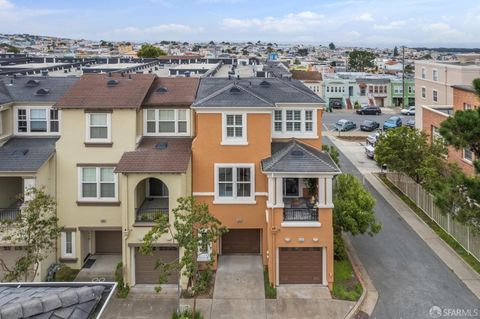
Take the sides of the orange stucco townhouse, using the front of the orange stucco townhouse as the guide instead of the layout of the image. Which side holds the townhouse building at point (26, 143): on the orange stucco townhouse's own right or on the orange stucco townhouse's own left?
on the orange stucco townhouse's own right

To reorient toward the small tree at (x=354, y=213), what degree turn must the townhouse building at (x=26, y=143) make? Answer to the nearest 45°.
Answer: approximately 45° to its left

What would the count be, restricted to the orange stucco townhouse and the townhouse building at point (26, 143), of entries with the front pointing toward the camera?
2

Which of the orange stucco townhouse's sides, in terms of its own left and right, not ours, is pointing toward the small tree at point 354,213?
left

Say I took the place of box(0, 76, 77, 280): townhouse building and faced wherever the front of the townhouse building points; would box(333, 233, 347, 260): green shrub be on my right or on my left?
on my left

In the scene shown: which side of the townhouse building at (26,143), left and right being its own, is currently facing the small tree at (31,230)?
front

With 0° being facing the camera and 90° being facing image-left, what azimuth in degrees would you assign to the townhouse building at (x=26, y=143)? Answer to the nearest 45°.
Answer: approximately 0°

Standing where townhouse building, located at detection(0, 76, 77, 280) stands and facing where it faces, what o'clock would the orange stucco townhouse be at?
The orange stucco townhouse is roughly at 10 o'clock from the townhouse building.
